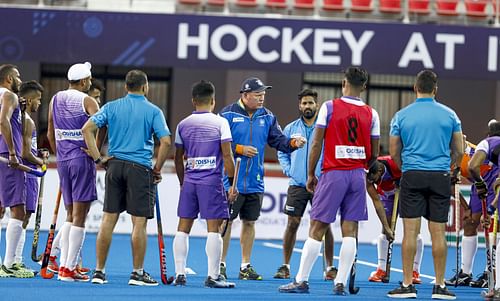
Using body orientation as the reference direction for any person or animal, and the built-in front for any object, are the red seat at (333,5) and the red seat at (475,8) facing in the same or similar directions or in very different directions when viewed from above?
same or similar directions

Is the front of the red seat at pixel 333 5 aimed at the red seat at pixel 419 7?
no

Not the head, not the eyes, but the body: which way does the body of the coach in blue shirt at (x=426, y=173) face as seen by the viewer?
away from the camera

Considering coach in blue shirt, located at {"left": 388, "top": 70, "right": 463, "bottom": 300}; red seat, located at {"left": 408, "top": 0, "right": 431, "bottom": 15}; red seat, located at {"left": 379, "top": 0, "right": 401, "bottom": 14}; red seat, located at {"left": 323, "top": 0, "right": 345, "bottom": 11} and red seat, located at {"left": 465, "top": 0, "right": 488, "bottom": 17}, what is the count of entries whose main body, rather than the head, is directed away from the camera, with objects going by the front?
1

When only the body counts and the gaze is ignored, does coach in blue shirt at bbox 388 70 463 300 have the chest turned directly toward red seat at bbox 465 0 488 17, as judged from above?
yes

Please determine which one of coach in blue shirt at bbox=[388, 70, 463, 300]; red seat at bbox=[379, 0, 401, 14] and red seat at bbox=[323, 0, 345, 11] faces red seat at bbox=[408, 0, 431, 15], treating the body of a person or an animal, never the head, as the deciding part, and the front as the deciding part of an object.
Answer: the coach in blue shirt

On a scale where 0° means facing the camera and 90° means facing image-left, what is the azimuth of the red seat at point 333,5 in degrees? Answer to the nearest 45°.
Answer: approximately 0°

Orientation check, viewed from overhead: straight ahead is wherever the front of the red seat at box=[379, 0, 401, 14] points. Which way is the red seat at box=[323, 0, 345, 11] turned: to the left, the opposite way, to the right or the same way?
the same way

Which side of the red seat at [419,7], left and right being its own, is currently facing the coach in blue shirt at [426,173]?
front

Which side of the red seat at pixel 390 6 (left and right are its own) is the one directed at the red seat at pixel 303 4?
right

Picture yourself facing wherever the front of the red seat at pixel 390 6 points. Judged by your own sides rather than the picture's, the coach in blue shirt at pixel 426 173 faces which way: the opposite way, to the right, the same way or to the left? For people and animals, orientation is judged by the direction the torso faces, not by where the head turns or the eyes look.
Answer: the opposite way

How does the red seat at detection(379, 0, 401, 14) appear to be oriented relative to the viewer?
toward the camera

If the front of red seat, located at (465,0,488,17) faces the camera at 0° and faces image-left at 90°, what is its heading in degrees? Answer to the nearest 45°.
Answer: approximately 0°

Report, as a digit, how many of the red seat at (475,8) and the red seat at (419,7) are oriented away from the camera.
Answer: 0

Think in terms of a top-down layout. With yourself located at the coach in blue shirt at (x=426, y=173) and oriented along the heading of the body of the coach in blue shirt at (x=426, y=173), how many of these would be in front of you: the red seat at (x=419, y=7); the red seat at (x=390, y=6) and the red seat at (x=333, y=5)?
3

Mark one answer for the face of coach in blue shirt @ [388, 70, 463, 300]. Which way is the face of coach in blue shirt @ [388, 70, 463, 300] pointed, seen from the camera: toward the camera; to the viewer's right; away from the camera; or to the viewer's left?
away from the camera

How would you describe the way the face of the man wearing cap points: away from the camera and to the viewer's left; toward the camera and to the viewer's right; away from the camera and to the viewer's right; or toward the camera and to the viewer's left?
toward the camera and to the viewer's right

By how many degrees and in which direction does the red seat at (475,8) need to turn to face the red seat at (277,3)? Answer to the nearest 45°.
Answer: approximately 45° to its right
